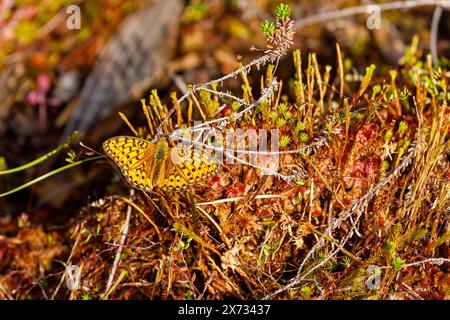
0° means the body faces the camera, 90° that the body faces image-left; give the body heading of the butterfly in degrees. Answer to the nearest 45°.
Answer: approximately 180°

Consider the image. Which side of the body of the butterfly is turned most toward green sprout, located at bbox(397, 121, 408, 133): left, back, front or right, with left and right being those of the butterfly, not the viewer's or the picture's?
right
